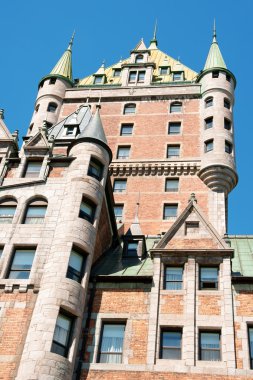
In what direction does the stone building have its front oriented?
toward the camera
